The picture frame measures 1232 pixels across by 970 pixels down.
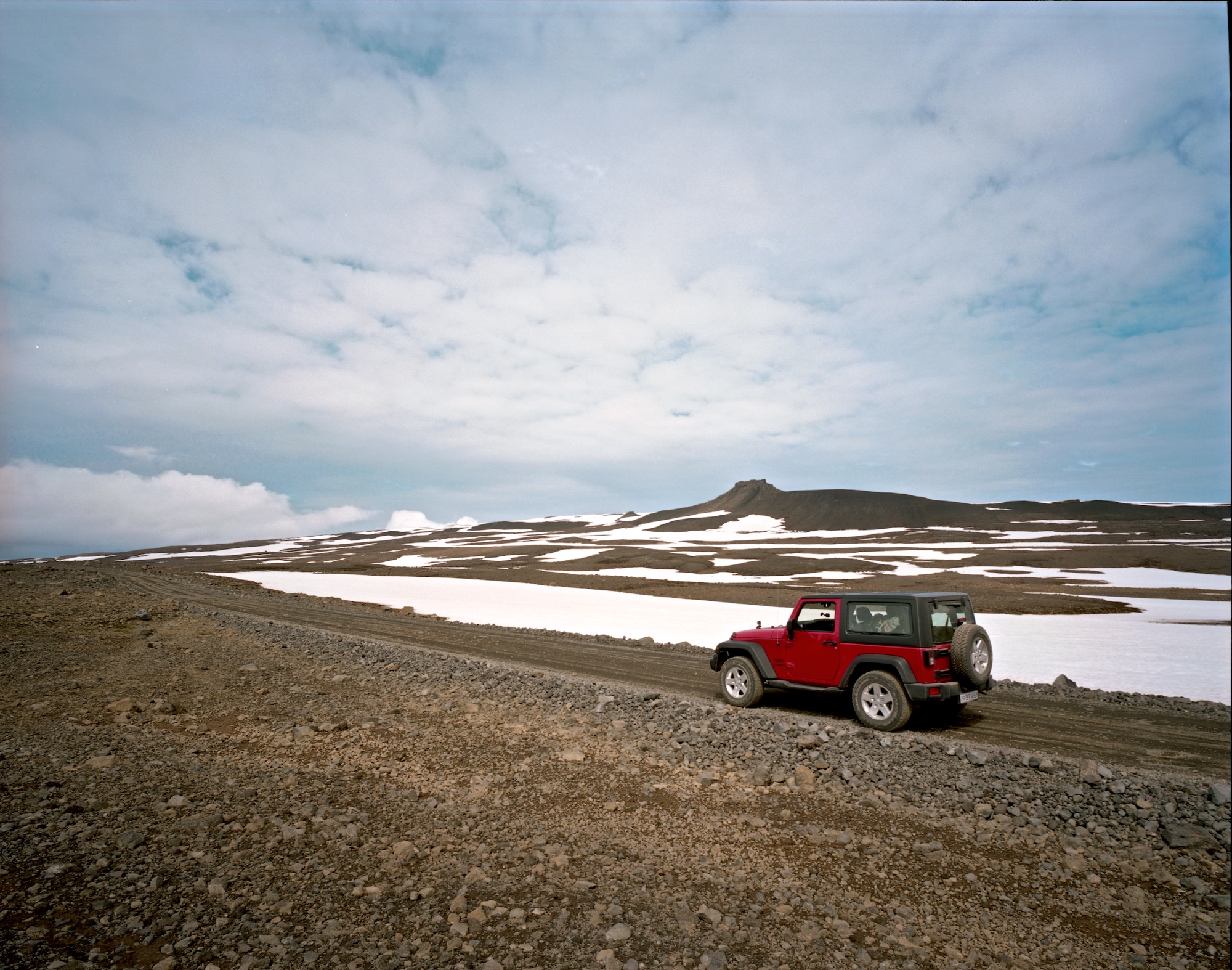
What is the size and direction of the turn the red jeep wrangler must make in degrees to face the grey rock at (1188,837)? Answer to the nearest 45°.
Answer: approximately 180°

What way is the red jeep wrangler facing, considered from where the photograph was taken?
facing away from the viewer and to the left of the viewer
